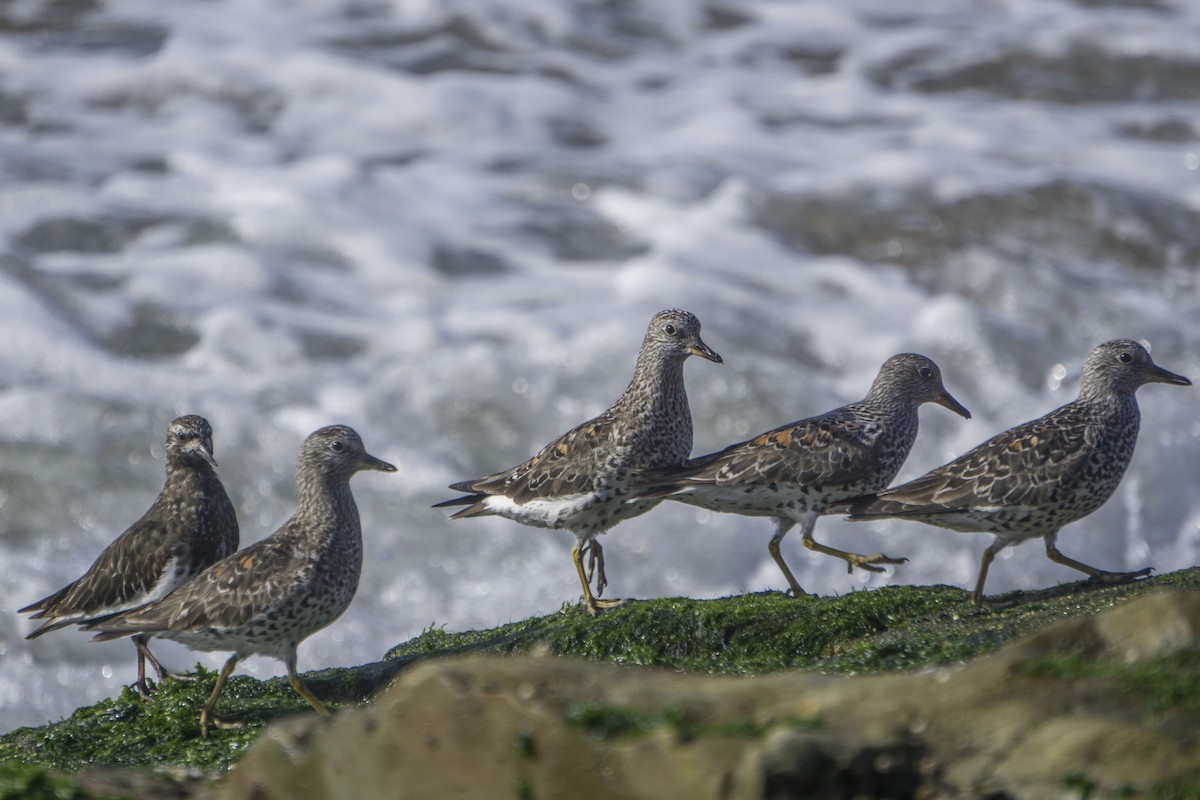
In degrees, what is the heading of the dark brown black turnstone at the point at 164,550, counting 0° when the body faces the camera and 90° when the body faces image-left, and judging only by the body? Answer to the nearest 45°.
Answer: approximately 315°

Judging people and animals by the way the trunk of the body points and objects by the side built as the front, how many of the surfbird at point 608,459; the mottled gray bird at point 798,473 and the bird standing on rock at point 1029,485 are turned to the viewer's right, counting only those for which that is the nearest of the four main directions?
3

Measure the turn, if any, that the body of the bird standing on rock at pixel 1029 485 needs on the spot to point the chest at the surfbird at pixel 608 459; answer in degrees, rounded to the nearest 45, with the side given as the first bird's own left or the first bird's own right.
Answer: approximately 180°

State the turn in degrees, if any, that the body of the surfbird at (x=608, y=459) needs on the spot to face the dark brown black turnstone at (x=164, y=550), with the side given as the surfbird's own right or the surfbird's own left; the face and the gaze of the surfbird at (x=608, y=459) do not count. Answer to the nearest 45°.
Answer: approximately 180°

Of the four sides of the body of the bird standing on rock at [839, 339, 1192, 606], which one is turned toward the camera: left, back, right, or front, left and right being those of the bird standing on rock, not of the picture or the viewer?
right

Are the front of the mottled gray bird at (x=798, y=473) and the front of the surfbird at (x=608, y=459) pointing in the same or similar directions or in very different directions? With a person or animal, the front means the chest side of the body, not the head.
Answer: same or similar directions

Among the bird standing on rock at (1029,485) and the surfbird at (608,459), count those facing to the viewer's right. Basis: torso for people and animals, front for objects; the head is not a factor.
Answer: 2

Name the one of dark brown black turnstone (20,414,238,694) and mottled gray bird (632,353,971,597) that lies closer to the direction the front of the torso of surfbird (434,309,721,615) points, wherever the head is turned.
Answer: the mottled gray bird

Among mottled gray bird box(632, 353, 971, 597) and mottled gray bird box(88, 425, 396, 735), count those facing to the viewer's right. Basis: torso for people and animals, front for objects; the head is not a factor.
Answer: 2

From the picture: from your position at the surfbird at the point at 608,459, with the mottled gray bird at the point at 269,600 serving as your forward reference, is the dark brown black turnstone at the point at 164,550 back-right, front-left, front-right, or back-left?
front-right

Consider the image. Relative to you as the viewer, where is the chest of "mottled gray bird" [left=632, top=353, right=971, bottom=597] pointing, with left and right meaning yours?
facing to the right of the viewer

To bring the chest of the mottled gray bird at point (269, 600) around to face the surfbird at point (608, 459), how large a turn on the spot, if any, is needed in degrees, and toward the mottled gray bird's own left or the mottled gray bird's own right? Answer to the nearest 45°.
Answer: approximately 45° to the mottled gray bird's own left

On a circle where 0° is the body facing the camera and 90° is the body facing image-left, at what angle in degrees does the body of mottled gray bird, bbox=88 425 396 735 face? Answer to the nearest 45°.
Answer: approximately 270°

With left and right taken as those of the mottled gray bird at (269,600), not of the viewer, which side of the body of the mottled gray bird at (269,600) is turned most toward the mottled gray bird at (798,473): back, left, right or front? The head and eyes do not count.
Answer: front
